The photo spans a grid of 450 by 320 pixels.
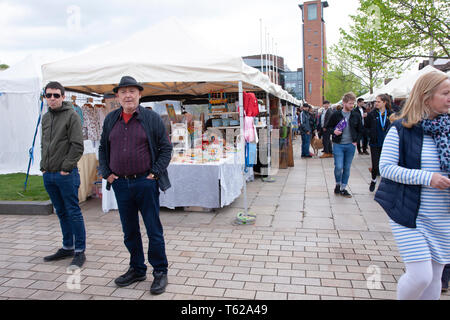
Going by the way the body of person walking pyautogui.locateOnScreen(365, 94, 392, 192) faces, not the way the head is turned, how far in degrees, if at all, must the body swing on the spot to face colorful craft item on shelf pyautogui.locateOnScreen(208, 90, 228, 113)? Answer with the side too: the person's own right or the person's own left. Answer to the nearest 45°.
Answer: approximately 90° to the person's own right

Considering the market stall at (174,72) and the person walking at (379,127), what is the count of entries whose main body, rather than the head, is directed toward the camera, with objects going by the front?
2

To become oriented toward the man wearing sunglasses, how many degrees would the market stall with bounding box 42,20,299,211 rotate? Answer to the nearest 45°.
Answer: approximately 45° to its right

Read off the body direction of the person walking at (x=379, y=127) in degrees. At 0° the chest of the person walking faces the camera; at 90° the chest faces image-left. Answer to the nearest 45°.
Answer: approximately 0°

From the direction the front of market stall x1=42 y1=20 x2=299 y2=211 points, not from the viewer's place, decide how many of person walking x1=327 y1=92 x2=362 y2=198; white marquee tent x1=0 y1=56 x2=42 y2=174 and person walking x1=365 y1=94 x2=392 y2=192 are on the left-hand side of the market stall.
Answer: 2

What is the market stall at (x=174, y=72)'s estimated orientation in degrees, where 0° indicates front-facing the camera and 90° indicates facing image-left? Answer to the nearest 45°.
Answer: approximately 0°

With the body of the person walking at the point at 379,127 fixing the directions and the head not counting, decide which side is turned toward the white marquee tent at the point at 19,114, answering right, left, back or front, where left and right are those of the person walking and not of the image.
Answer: right

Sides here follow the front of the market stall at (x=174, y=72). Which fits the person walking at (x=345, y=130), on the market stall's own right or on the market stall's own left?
on the market stall's own left
